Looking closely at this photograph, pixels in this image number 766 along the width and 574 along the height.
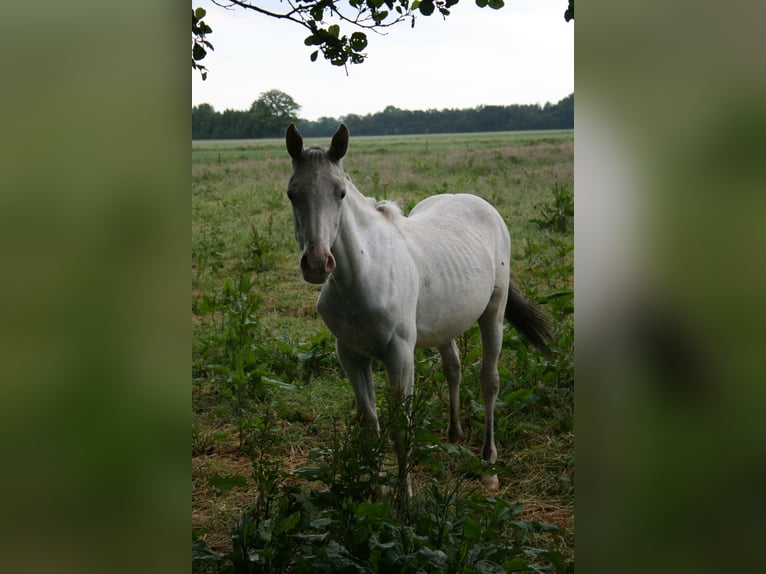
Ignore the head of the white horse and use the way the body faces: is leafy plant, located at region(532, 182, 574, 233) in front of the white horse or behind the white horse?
behind

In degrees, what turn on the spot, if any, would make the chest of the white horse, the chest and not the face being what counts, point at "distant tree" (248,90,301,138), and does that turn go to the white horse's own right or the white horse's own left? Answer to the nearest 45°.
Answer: approximately 135° to the white horse's own right

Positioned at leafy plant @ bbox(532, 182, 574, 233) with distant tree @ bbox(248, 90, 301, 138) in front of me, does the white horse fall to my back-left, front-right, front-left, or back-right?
back-left

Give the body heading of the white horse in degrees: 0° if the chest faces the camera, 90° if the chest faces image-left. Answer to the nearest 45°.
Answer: approximately 45°
